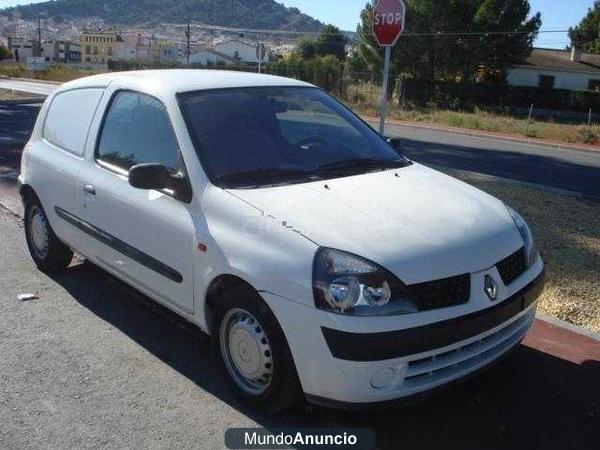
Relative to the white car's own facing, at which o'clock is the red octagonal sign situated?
The red octagonal sign is roughly at 8 o'clock from the white car.

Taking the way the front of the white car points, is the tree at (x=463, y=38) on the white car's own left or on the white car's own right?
on the white car's own left

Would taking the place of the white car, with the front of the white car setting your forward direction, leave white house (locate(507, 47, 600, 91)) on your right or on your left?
on your left

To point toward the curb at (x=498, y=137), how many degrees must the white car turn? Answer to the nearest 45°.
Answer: approximately 135° to its left

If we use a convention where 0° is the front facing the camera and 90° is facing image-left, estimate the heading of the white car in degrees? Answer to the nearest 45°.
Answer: approximately 315°
